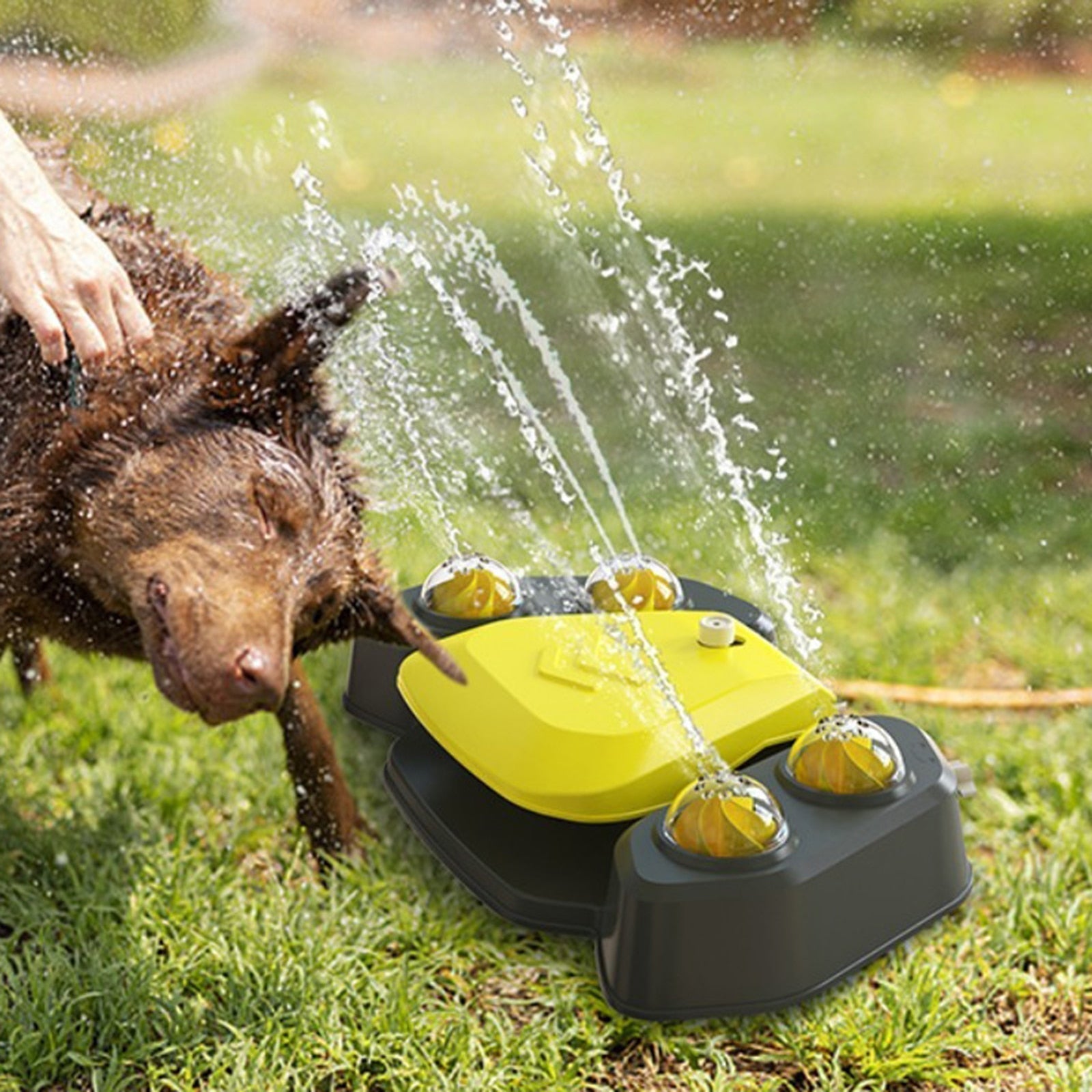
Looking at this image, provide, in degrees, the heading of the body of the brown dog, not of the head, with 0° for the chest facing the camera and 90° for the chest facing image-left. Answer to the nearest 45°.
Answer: approximately 315°
